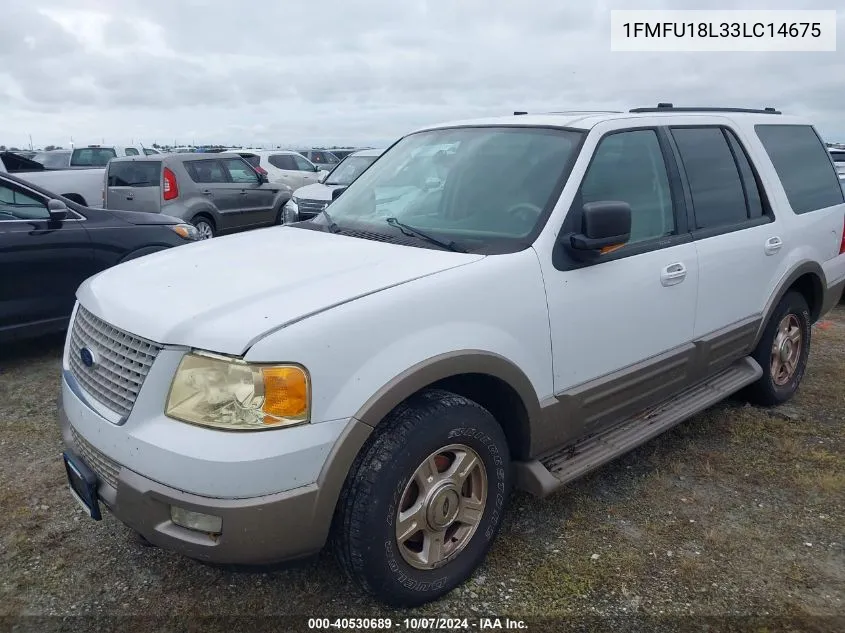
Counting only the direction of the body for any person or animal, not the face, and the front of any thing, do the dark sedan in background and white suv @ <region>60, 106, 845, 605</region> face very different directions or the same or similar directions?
very different directions

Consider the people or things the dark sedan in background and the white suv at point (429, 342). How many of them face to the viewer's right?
1

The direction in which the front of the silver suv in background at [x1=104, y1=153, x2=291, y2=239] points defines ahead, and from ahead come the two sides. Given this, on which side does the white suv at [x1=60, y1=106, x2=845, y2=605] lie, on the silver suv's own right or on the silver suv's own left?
on the silver suv's own right

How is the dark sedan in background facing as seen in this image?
to the viewer's right

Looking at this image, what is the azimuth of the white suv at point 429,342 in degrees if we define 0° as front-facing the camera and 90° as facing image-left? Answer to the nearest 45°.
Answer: approximately 45°

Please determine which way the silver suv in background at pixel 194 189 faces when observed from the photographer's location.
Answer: facing away from the viewer and to the right of the viewer

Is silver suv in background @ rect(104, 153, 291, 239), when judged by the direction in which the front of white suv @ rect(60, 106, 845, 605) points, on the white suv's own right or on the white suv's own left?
on the white suv's own right

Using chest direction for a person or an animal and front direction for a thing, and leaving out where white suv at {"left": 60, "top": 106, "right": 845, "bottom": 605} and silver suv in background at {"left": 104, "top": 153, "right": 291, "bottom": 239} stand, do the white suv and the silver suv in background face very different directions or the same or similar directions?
very different directions

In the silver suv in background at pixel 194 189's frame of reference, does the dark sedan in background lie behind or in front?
behind

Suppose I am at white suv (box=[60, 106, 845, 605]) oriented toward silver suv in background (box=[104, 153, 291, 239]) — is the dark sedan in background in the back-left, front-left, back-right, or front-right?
front-left
